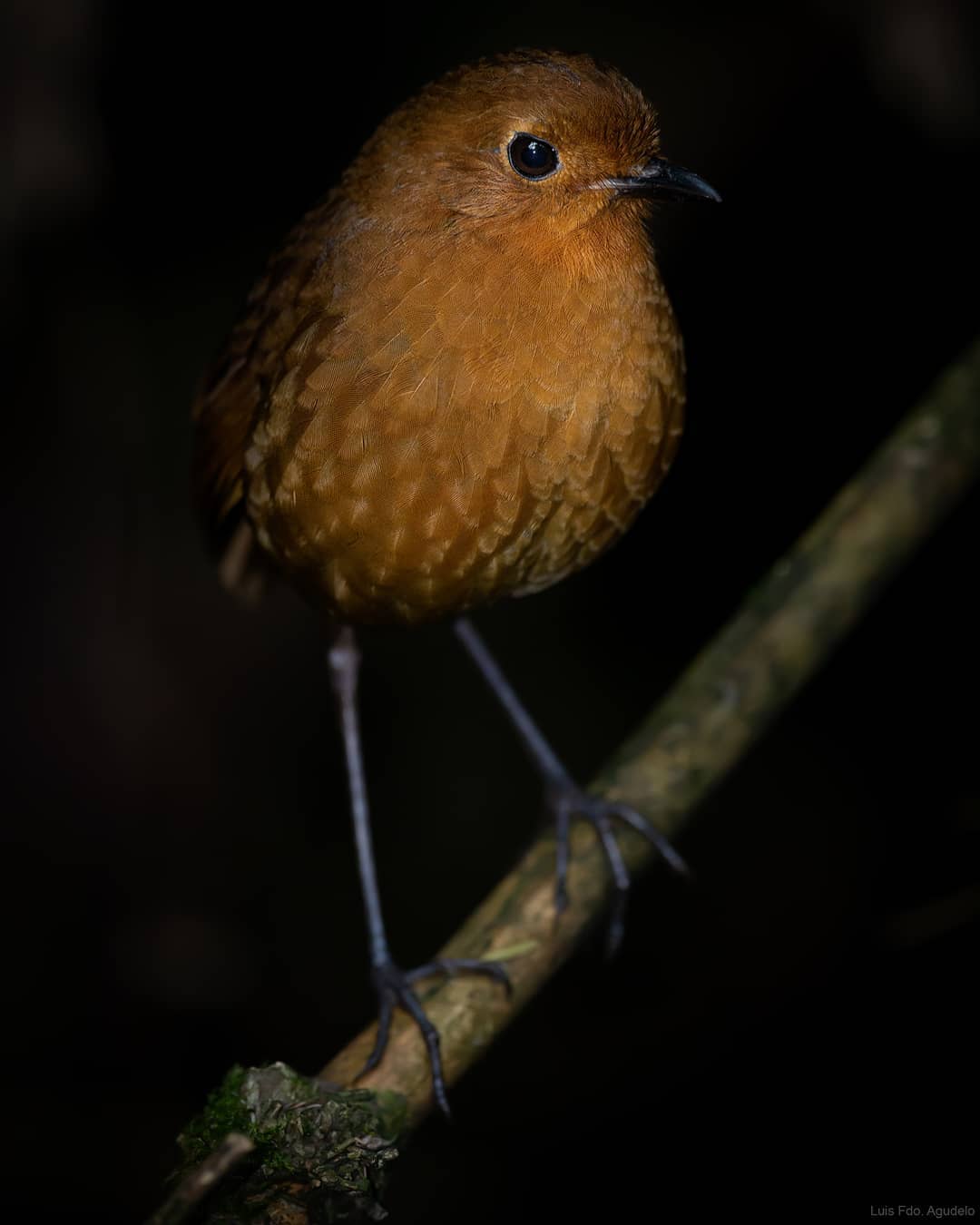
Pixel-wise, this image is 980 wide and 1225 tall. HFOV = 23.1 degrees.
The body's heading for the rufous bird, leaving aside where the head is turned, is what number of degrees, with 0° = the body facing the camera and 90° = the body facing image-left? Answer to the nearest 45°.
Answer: approximately 315°
